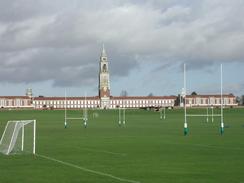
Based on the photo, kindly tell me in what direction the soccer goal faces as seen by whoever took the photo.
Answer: facing to the right of the viewer
